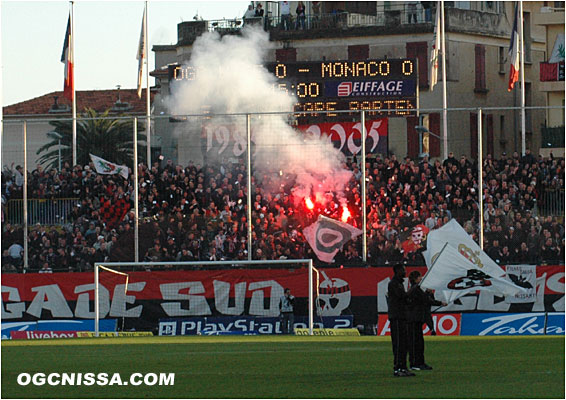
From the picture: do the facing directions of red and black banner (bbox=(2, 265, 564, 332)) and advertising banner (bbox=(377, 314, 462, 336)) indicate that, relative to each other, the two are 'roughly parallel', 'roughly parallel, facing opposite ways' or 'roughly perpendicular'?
roughly parallel

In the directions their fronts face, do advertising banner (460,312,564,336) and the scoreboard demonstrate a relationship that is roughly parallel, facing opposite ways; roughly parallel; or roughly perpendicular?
roughly parallel

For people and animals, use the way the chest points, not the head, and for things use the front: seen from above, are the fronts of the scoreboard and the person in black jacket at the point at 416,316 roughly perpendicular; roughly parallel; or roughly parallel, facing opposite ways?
roughly perpendicular

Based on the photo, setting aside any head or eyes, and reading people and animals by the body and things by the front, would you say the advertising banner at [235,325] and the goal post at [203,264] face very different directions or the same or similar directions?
same or similar directions

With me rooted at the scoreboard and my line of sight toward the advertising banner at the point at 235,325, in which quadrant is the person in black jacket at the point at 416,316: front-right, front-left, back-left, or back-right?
front-left

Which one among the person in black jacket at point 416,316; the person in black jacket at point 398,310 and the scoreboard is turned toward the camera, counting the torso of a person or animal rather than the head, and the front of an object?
the scoreboard

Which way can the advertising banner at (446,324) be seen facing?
toward the camera

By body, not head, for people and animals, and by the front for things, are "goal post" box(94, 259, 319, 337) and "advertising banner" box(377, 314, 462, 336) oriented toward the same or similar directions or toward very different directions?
same or similar directions

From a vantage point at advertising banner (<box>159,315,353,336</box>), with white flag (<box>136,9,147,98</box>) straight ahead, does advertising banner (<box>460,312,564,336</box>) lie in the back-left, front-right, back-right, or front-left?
back-right

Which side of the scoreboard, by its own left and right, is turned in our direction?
front

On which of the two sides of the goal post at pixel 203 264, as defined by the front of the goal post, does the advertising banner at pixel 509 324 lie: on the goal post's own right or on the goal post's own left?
on the goal post's own left
